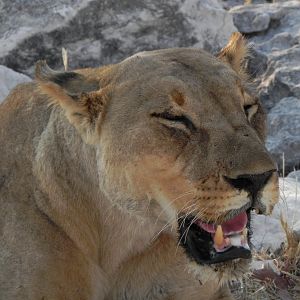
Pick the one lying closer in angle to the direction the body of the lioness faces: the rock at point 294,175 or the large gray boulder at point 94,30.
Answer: the rock

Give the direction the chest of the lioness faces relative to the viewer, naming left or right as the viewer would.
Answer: facing the viewer and to the right of the viewer

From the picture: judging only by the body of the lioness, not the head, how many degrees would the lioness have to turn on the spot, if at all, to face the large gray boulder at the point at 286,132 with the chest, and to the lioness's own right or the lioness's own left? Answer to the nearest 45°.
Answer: approximately 90° to the lioness's own left
